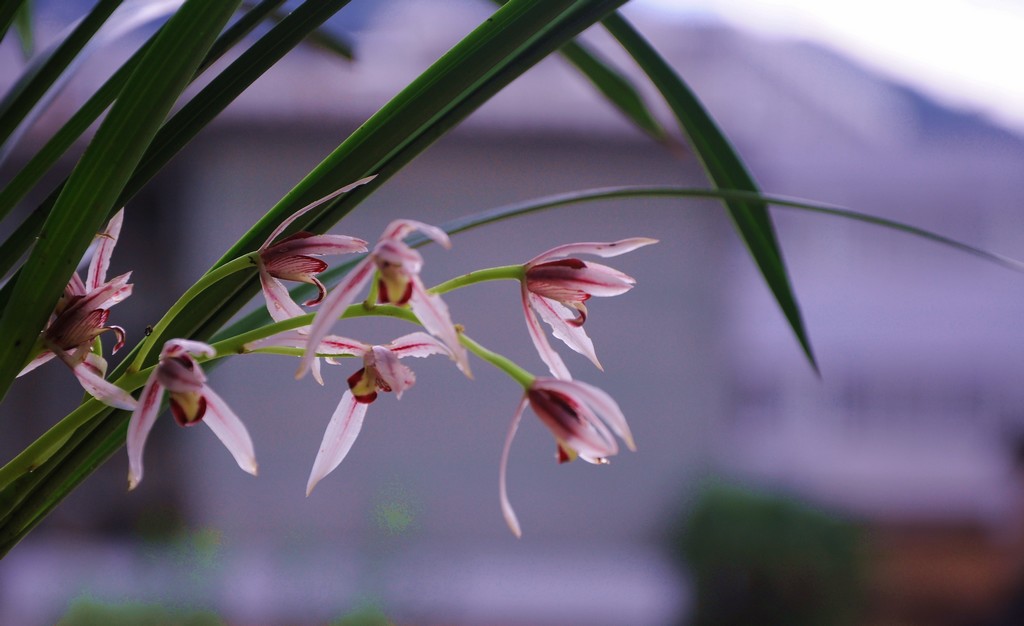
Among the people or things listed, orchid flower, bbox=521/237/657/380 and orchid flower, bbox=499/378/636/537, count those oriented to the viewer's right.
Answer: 2

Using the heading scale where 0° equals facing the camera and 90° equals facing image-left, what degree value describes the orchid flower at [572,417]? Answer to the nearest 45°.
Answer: approximately 270°

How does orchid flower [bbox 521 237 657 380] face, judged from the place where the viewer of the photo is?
facing to the right of the viewer
